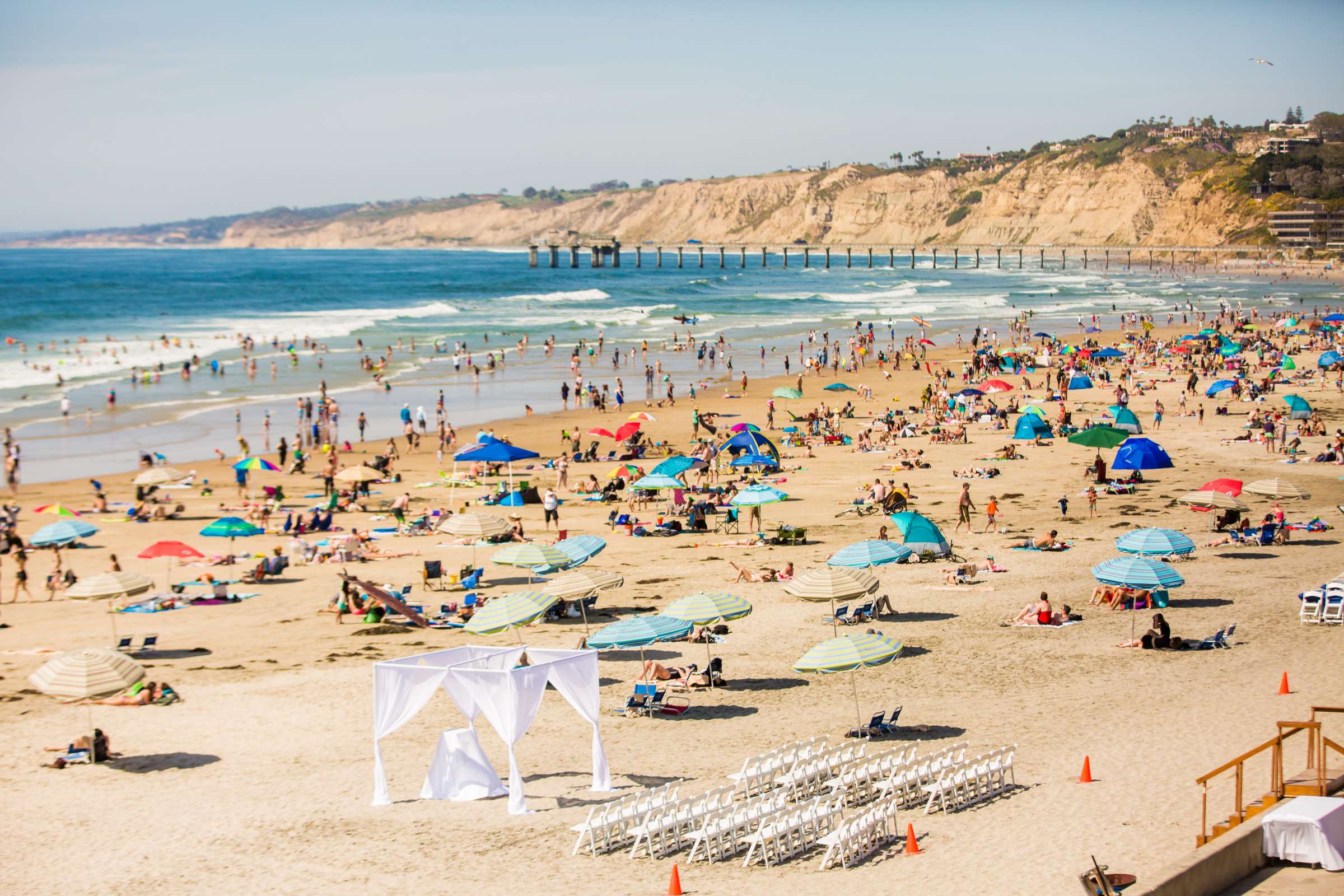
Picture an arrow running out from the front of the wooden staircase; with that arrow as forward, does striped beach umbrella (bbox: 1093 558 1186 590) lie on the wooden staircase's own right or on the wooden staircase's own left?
on the wooden staircase's own right

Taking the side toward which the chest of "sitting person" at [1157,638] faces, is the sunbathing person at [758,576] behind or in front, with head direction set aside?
in front

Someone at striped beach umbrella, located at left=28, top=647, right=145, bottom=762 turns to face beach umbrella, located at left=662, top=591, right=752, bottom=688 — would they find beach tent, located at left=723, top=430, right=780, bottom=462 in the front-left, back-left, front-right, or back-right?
front-left

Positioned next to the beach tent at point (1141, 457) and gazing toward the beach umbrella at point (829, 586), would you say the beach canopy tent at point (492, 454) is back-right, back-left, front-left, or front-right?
front-right

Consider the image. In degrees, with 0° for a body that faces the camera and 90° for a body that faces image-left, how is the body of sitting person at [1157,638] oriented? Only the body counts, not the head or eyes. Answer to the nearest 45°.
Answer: approximately 90°

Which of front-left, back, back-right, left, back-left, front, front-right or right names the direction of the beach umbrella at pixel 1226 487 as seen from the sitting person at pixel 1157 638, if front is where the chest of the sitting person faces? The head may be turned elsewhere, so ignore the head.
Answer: right

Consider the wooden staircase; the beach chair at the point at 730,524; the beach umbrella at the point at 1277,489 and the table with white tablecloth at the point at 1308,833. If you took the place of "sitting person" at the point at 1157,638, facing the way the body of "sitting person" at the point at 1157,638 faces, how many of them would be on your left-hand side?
2

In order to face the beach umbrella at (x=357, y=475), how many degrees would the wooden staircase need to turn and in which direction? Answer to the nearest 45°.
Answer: approximately 45° to its right

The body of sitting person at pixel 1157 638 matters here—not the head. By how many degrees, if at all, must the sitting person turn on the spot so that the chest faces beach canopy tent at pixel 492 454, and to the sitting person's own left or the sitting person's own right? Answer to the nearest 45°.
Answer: approximately 45° to the sitting person's own right

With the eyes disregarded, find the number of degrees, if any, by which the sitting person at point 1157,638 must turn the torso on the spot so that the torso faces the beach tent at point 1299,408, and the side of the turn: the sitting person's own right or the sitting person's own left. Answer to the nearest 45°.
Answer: approximately 90° to the sitting person's own right

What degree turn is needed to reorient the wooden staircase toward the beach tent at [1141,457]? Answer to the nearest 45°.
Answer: approximately 90° to its right

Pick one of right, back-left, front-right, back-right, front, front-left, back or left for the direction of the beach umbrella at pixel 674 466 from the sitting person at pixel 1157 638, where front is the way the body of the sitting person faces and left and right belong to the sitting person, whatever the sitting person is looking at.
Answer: front-right

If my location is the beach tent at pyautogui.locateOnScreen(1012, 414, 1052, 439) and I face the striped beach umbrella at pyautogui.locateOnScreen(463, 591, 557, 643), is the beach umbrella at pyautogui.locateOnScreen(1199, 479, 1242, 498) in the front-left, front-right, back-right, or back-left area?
front-left

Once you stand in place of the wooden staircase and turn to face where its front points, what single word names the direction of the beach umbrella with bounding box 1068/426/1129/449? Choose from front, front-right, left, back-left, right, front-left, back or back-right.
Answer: right

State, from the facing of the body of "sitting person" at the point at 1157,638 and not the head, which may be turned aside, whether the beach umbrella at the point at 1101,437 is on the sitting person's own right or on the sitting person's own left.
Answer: on the sitting person's own right

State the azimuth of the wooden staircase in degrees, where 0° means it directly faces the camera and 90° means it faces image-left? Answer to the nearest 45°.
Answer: approximately 90°

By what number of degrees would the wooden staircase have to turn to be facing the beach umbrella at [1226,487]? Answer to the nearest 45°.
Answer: approximately 90° to its right

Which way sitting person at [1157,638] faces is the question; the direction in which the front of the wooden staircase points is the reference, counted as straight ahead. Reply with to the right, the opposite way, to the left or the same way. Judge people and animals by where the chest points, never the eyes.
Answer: the same way
